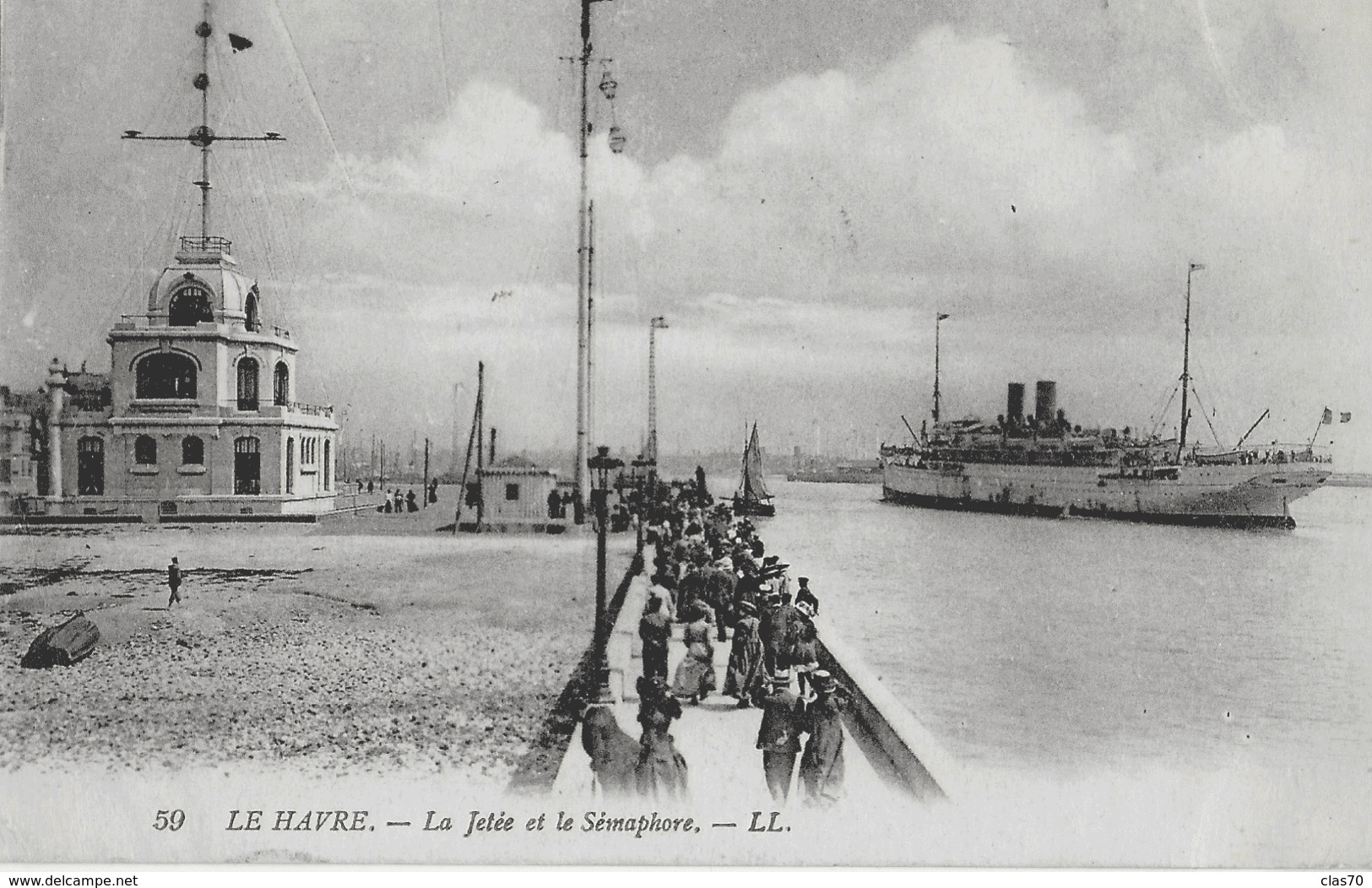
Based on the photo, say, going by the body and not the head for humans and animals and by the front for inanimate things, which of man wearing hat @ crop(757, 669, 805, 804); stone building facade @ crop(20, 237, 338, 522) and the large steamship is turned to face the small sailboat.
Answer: the man wearing hat

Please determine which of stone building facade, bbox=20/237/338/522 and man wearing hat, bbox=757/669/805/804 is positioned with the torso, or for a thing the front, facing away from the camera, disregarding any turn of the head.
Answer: the man wearing hat

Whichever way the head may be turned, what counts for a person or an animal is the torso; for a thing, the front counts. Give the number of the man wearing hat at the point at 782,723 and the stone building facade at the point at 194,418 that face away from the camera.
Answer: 1

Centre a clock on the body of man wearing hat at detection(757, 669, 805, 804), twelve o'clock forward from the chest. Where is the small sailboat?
The small sailboat is roughly at 12 o'clock from the man wearing hat.

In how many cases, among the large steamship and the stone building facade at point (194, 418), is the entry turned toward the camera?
1

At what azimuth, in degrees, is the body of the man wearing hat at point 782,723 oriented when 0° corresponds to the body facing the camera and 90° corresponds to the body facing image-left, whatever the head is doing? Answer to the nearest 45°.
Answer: approximately 180°

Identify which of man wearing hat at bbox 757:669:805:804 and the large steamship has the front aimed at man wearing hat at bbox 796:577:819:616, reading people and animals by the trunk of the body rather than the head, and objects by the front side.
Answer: man wearing hat at bbox 757:669:805:804
